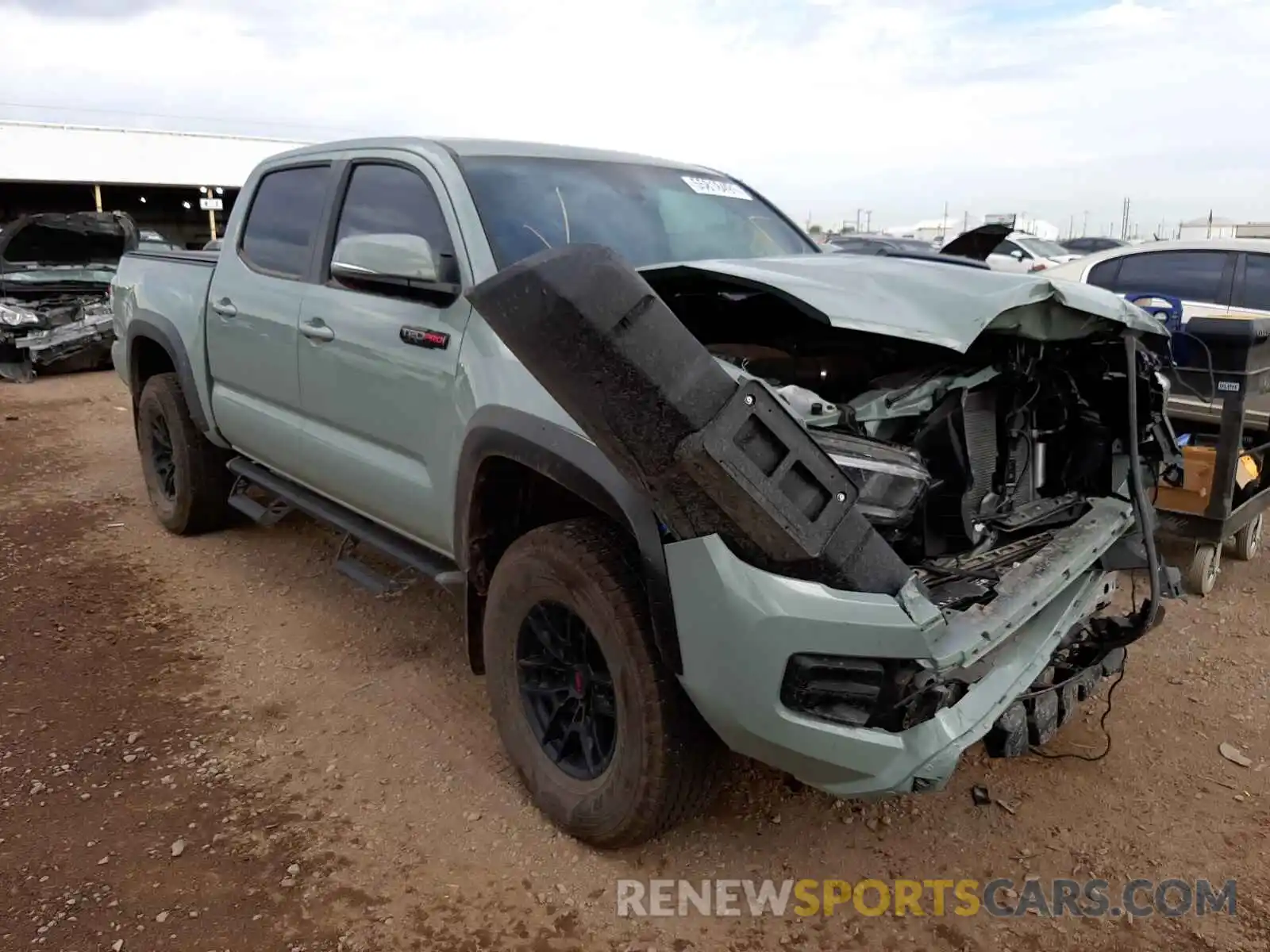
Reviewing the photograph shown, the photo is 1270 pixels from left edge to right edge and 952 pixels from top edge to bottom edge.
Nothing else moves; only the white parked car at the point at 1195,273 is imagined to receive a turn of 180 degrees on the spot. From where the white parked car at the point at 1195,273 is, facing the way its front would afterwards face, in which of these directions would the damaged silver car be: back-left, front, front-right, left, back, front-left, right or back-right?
front

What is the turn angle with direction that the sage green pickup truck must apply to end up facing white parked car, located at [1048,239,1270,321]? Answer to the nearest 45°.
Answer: approximately 90° to its left

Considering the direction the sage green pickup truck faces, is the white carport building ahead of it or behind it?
behind

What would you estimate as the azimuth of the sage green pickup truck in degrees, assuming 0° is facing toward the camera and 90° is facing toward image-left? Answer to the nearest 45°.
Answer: approximately 315°

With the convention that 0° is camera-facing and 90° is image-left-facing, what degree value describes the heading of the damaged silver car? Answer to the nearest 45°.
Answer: approximately 315°

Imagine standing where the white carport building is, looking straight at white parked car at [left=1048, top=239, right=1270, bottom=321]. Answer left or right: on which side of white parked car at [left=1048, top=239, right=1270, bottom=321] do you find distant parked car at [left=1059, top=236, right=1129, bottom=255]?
left

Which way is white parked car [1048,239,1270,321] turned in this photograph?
to the viewer's right
